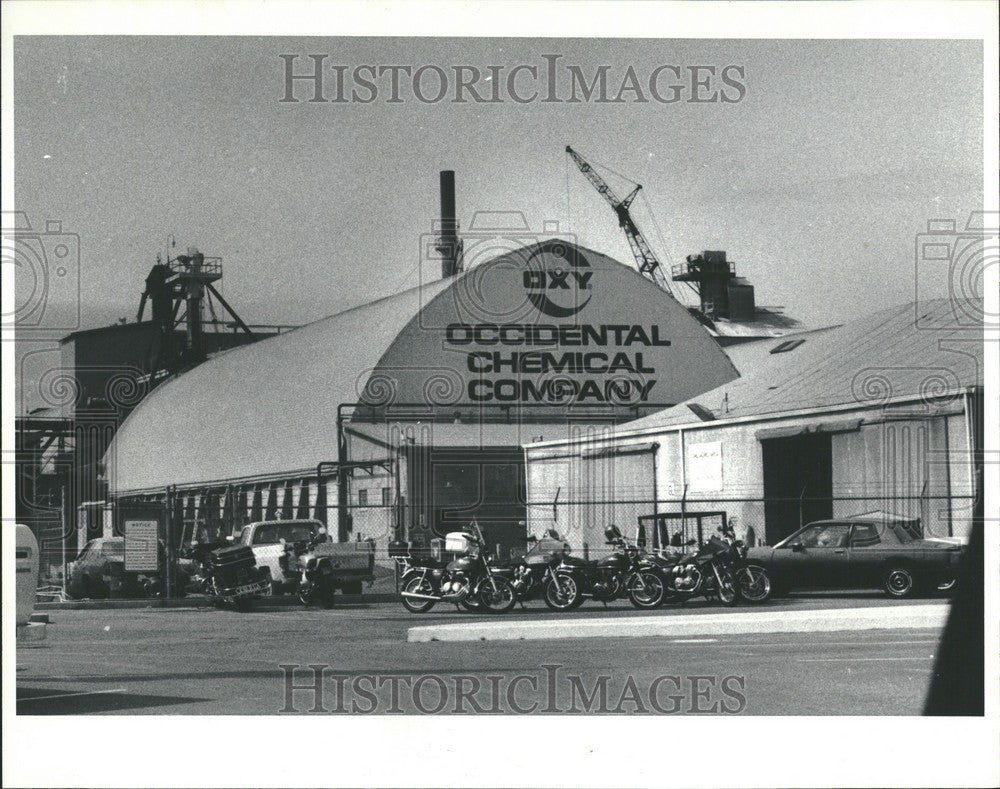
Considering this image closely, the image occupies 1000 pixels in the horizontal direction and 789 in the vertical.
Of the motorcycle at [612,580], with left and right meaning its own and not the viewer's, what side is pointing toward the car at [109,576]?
back

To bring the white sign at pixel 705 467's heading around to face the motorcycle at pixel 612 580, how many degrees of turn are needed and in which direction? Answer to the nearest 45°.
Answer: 0° — it already faces it

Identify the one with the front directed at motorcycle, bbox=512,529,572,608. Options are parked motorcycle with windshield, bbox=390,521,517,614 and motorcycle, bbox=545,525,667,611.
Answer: the parked motorcycle with windshield

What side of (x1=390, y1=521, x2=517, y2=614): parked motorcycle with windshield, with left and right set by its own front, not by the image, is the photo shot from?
right

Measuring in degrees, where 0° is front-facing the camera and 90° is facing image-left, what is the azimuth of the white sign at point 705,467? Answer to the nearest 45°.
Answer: approximately 0°

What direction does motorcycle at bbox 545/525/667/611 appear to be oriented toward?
to the viewer's right

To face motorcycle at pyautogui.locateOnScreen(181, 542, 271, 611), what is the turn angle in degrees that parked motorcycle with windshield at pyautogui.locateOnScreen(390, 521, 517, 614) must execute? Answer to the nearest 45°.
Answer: approximately 135° to its left

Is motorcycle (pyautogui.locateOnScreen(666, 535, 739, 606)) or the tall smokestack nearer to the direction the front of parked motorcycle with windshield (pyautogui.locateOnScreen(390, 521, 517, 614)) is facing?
the motorcycle

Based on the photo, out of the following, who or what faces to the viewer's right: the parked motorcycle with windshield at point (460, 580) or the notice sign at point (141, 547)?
the parked motorcycle with windshield

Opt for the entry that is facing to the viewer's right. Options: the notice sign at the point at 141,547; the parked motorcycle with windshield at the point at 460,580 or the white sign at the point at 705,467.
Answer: the parked motorcycle with windshield

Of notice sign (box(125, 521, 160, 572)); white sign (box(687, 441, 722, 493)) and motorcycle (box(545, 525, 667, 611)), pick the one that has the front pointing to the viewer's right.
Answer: the motorcycle
